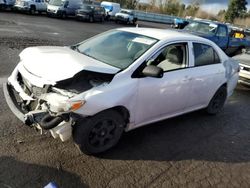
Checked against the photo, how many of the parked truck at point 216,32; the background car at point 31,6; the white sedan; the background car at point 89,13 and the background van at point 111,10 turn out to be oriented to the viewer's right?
0

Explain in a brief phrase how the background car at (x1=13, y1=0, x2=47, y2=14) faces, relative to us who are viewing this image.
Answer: facing the viewer and to the left of the viewer

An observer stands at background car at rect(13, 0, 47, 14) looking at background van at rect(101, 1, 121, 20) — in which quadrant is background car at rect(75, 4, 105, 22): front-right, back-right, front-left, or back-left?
front-right

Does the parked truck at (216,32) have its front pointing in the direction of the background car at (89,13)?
no

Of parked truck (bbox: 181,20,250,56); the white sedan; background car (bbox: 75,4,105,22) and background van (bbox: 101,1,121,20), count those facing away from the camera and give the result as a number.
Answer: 0

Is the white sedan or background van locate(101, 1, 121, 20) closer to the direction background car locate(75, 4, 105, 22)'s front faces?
the white sedan

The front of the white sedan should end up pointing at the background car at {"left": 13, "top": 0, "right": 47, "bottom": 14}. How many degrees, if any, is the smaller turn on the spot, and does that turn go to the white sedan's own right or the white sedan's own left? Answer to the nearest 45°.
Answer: approximately 135° to the white sedan's own right

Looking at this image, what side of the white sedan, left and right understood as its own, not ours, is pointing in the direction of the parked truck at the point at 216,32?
back

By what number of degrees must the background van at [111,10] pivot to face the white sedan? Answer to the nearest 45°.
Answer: approximately 45° to its left

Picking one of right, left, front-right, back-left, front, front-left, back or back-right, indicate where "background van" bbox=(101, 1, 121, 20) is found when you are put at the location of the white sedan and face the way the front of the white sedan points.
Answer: back-right

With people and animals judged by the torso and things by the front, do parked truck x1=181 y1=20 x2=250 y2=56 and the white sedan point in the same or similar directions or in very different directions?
same or similar directions

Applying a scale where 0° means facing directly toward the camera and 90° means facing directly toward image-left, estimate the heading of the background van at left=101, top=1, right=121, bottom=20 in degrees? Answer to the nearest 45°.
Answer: approximately 45°

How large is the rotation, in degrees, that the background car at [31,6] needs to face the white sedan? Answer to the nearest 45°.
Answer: approximately 45° to its left

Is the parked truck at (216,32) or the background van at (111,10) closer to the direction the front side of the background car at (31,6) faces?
the parked truck

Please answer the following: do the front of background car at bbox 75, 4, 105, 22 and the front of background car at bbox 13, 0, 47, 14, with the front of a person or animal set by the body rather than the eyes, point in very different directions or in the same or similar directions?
same or similar directions

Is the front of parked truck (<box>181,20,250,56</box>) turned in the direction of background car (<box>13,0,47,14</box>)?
no

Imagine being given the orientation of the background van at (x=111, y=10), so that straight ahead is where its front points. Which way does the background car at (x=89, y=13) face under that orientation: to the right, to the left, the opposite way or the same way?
the same way

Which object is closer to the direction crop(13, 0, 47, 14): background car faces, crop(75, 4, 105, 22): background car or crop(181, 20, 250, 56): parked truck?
the parked truck
